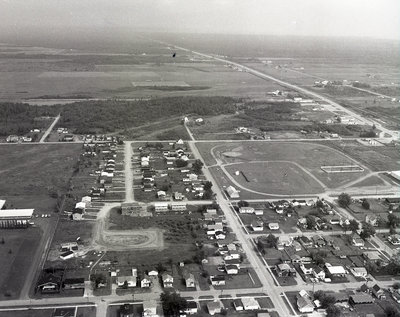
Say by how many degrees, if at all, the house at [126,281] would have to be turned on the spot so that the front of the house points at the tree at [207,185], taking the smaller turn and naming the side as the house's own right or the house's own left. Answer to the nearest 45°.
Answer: approximately 135° to the house's own left

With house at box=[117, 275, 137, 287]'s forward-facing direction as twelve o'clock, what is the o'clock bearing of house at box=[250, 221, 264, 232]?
house at box=[250, 221, 264, 232] is roughly at 8 o'clock from house at box=[117, 275, 137, 287].

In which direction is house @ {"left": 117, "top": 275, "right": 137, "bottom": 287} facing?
toward the camera

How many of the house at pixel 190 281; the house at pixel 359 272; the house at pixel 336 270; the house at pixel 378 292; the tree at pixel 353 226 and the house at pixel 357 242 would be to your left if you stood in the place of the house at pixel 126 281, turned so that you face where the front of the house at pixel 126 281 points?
6

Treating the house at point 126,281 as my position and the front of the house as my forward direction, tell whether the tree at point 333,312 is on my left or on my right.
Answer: on my left

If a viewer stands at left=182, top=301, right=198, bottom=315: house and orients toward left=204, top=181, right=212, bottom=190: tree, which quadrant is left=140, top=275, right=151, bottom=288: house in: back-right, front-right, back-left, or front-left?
front-left

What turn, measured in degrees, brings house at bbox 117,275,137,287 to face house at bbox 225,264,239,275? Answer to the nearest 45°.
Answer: approximately 90° to its left

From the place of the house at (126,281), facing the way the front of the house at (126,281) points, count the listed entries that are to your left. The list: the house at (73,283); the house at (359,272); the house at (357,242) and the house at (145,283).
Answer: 3

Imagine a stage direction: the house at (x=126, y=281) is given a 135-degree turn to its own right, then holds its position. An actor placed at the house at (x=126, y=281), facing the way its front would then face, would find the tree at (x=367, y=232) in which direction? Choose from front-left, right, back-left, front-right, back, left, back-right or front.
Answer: back-right

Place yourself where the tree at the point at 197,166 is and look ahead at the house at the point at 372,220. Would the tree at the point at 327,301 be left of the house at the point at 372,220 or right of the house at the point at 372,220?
right

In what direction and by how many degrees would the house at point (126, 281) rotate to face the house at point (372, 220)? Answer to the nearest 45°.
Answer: approximately 90° to its left

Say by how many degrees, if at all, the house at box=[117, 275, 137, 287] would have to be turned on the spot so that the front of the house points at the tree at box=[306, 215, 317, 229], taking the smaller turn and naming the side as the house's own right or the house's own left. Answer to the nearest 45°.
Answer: approximately 90° to the house's own left

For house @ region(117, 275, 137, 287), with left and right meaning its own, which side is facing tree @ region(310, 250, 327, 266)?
left

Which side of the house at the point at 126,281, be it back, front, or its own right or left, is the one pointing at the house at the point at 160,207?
back

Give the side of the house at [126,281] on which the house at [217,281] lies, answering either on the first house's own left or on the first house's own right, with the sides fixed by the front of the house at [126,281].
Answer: on the first house's own left

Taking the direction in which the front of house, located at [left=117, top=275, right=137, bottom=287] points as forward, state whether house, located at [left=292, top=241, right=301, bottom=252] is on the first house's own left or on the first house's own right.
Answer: on the first house's own left

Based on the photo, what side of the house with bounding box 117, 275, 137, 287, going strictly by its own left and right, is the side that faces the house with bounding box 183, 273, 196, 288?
left
